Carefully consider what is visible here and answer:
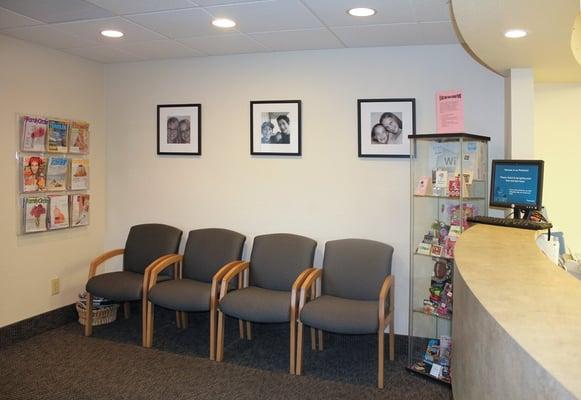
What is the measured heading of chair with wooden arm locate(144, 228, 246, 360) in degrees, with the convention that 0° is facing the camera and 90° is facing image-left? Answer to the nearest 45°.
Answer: approximately 45°

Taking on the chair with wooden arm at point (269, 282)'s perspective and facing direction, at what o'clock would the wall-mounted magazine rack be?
The wall-mounted magazine rack is roughly at 2 o'clock from the chair with wooden arm.

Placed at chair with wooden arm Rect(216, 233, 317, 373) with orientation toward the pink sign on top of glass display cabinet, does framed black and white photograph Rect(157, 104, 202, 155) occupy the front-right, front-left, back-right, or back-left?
back-left

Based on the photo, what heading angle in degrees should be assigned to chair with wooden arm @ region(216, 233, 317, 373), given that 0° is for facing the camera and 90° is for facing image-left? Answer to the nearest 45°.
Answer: approximately 45°

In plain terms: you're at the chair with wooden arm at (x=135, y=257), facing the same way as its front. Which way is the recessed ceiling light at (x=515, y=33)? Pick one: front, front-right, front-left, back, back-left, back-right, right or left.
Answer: left

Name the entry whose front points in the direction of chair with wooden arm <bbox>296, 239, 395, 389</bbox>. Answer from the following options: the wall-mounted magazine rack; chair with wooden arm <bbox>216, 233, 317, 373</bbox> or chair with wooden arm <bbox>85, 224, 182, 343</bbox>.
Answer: the wall-mounted magazine rack

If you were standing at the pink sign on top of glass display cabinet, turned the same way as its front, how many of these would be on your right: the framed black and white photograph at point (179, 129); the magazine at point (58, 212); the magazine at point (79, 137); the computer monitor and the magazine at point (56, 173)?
4

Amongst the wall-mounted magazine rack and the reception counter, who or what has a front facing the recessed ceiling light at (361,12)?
the wall-mounted magazine rack

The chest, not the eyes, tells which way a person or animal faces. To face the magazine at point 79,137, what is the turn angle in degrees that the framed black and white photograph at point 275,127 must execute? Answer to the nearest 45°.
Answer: approximately 90° to its right

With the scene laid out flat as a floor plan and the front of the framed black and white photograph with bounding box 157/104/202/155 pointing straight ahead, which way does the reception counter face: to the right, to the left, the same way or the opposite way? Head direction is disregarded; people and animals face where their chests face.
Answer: to the right

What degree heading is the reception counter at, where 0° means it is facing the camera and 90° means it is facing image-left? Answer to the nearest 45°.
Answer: approximately 45°

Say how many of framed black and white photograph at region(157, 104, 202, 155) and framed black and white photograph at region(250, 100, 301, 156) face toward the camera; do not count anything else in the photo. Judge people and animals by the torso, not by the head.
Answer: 2

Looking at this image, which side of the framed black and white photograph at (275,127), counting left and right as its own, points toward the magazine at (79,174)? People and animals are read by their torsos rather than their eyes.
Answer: right
